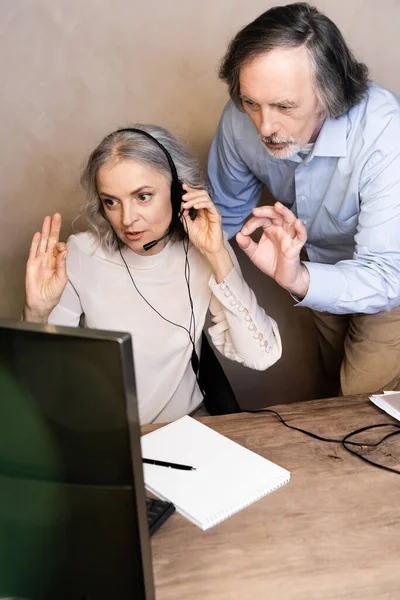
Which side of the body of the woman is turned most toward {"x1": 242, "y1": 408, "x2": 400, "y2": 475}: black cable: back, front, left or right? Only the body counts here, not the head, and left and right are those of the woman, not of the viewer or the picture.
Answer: left

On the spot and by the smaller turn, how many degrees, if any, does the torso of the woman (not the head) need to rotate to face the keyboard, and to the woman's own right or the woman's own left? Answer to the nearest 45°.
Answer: approximately 45° to the woman's own left

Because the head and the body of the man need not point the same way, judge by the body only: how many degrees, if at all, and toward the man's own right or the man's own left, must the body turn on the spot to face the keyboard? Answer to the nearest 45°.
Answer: approximately 45° to the man's own left

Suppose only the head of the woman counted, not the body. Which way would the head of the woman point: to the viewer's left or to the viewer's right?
to the viewer's left

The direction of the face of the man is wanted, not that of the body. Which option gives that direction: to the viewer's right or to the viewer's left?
to the viewer's left

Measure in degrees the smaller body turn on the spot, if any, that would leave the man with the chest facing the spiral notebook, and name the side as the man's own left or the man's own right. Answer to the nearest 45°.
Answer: approximately 45° to the man's own left

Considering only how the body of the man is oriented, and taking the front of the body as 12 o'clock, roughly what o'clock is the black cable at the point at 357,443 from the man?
The black cable is roughly at 10 o'clock from the man.

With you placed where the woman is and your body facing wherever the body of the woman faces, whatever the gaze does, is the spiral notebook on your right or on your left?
on your left

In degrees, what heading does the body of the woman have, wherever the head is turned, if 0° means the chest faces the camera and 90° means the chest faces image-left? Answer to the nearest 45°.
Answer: approximately 45°
